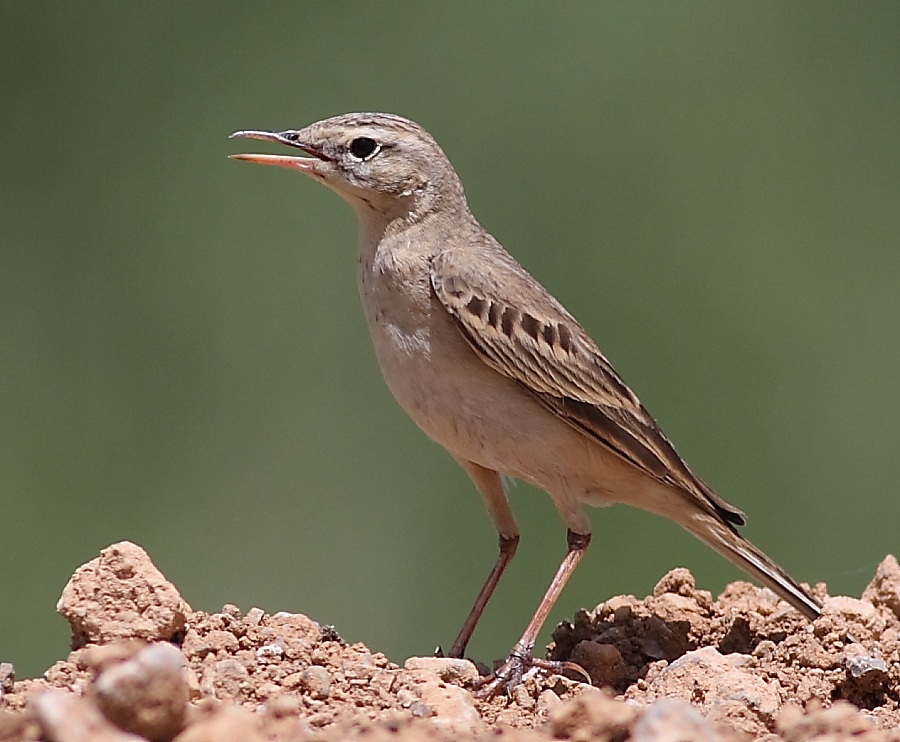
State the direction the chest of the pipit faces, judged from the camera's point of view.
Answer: to the viewer's left

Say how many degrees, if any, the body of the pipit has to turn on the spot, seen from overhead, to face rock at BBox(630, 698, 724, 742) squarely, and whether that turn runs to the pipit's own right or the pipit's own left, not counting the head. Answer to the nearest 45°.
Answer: approximately 135° to the pipit's own left

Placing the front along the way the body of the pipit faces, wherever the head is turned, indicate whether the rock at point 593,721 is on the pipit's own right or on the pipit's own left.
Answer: on the pipit's own left

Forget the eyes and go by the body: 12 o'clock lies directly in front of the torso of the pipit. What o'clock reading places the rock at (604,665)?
The rock is roughly at 6 o'clock from the pipit.
